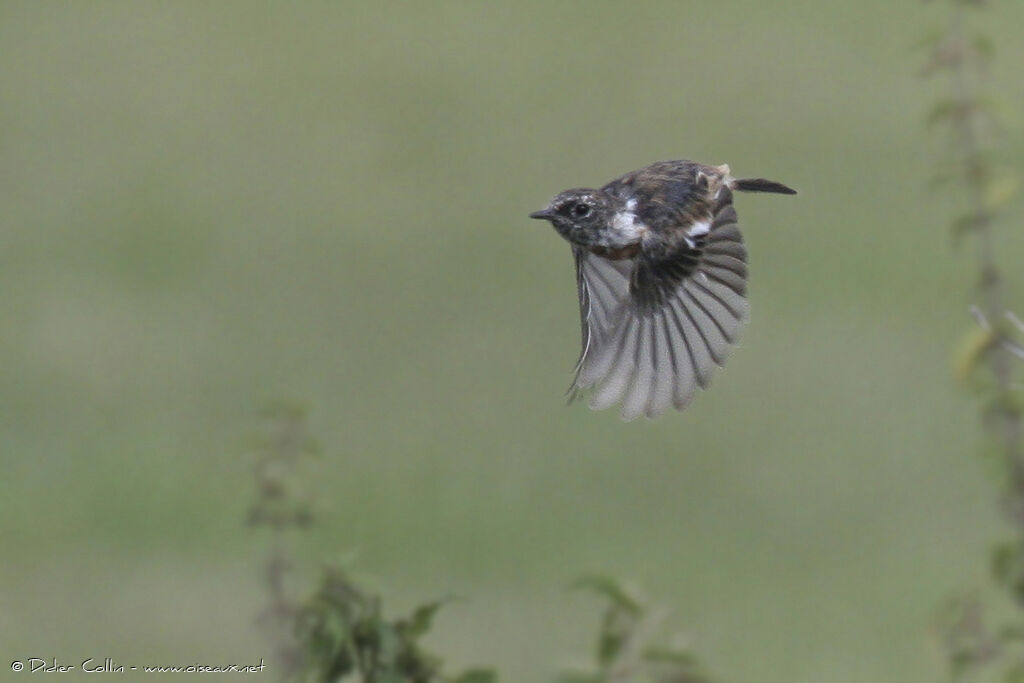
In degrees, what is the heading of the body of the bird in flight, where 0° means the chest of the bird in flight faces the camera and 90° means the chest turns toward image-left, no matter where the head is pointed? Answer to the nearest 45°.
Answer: approximately 90°
